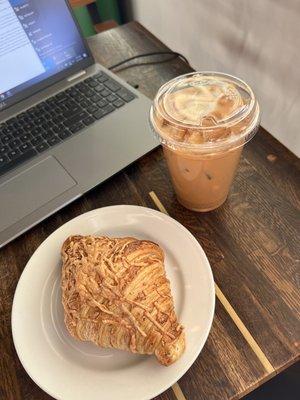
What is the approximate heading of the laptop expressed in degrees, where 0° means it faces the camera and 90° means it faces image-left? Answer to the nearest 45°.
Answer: approximately 315°
